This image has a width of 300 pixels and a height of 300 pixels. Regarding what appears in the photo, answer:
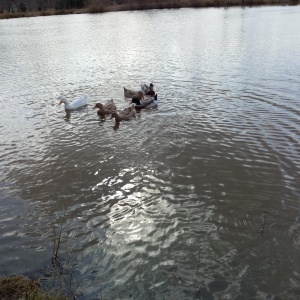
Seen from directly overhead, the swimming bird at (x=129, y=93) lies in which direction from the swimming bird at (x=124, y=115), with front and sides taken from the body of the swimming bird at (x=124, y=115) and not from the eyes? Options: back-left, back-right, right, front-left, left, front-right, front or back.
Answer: back-right

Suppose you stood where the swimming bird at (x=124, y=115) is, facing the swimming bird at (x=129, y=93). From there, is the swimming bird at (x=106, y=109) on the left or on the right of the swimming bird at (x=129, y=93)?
left

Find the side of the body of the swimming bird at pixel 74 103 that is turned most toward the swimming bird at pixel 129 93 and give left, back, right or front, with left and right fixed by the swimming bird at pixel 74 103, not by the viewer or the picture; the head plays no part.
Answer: back

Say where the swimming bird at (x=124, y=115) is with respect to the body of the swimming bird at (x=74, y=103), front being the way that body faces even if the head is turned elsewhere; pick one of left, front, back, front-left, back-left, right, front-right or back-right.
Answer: back-left

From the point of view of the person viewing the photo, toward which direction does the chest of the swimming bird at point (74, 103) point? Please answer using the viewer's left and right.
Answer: facing to the left of the viewer

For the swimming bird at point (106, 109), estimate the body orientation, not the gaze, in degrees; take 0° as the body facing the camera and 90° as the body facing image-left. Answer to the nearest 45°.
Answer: approximately 90°

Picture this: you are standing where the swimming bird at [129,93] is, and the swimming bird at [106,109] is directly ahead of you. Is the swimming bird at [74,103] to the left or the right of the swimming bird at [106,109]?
right

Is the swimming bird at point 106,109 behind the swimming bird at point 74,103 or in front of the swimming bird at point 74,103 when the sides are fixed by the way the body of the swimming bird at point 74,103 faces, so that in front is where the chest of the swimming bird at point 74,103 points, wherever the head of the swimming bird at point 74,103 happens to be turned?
behind
